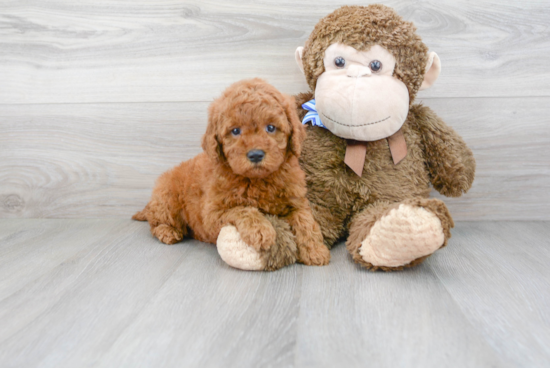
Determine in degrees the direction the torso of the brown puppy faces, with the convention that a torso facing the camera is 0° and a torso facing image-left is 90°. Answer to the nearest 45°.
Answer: approximately 315°

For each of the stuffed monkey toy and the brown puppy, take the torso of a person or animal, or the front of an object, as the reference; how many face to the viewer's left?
0

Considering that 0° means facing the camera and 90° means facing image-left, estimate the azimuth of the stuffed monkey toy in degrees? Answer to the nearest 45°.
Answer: approximately 0°
